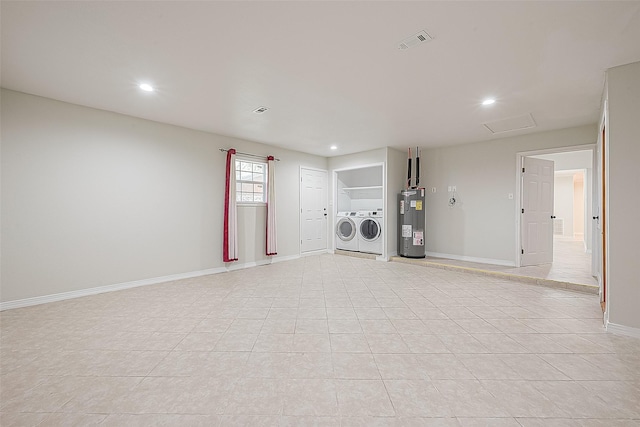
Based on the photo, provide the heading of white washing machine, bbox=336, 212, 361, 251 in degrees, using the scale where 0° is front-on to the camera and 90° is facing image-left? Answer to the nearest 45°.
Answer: approximately 45°

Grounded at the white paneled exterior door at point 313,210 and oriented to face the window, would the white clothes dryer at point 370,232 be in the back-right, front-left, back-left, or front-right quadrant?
back-left

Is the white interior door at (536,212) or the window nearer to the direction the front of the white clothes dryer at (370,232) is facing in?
the window

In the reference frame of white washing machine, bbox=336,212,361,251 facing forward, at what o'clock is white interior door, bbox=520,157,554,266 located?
The white interior door is roughly at 8 o'clock from the white washing machine.

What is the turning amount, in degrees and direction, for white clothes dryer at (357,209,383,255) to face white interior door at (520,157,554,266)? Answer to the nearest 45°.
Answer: approximately 135° to its left

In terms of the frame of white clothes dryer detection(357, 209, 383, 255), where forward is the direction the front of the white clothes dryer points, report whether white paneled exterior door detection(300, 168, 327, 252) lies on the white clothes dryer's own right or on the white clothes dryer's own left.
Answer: on the white clothes dryer's own right

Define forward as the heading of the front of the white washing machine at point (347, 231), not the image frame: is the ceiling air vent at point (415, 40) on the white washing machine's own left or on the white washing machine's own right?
on the white washing machine's own left

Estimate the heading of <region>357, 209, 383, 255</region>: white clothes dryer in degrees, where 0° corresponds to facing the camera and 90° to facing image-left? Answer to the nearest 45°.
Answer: approximately 45°

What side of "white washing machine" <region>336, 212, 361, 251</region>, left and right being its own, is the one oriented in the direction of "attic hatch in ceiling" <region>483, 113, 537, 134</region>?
left

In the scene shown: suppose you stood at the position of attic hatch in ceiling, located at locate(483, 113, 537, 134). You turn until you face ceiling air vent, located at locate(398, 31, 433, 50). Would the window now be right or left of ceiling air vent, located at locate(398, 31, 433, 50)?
right

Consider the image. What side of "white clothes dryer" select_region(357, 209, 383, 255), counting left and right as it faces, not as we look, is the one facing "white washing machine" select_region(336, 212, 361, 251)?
right
